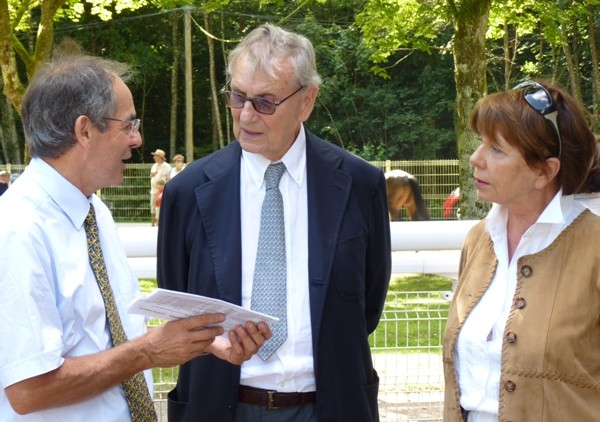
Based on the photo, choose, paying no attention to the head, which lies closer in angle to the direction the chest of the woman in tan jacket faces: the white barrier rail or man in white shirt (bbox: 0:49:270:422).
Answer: the man in white shirt

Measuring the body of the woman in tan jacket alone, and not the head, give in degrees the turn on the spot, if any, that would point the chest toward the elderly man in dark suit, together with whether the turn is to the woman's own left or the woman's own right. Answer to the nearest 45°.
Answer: approximately 45° to the woman's own right

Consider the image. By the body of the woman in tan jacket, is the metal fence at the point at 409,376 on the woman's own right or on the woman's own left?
on the woman's own right

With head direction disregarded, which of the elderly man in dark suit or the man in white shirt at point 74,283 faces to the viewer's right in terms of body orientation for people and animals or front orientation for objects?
the man in white shirt

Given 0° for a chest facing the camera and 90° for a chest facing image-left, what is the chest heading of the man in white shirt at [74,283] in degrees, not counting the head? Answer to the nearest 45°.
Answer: approximately 270°

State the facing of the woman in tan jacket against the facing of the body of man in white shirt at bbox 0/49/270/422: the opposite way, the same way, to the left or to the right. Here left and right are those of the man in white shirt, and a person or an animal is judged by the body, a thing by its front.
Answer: the opposite way

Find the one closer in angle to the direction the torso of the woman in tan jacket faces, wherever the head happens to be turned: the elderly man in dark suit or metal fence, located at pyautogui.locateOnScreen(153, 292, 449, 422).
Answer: the elderly man in dark suit

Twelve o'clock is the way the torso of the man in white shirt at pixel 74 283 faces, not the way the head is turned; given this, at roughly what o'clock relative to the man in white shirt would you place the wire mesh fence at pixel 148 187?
The wire mesh fence is roughly at 9 o'clock from the man in white shirt.

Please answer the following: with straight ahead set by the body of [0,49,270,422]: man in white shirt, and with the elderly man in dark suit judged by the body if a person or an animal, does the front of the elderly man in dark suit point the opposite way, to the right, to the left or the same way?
to the right

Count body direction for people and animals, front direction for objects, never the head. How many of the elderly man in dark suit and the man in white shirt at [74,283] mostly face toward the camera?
1

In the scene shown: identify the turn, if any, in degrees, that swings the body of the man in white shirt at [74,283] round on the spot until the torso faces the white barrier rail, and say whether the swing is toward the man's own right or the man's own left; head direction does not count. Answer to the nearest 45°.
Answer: approximately 45° to the man's own left

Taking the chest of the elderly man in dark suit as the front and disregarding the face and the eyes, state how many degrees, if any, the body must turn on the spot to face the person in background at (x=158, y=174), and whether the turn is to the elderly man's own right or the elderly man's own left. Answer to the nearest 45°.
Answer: approximately 180°

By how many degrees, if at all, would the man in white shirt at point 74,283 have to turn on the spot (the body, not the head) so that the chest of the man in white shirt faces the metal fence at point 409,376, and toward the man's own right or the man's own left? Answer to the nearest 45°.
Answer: approximately 45° to the man's own left
